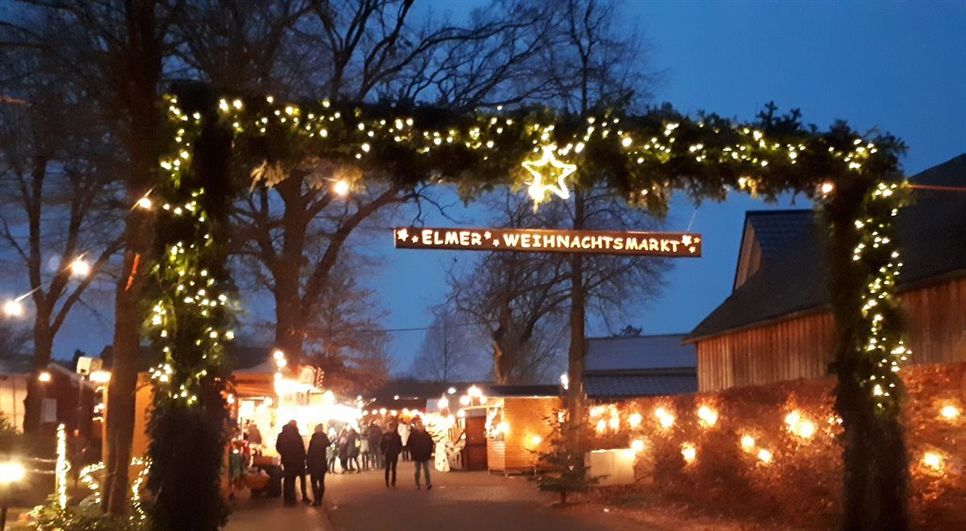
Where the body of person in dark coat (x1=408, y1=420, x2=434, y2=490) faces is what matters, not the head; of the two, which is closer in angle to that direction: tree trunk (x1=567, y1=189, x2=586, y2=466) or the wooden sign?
the tree trunk

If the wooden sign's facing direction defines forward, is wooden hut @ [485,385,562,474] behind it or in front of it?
behind

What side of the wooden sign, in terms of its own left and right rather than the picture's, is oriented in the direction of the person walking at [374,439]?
back

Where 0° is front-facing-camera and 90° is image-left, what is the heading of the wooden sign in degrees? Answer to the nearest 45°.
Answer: approximately 0°

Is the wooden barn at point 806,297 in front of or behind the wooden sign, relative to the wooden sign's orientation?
behind

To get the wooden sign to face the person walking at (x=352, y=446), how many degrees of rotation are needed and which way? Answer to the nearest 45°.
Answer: approximately 180°

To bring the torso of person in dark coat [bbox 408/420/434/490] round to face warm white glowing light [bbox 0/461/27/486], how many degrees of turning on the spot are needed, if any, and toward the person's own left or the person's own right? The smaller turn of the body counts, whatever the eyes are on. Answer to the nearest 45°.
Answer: approximately 180°

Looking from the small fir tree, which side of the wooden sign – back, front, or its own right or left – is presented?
back

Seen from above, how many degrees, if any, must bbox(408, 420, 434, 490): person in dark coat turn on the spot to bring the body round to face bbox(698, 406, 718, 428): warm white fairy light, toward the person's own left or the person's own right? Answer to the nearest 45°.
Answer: approximately 135° to the person's own right

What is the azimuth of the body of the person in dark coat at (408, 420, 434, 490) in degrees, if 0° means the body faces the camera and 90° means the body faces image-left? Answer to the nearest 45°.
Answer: approximately 180°
